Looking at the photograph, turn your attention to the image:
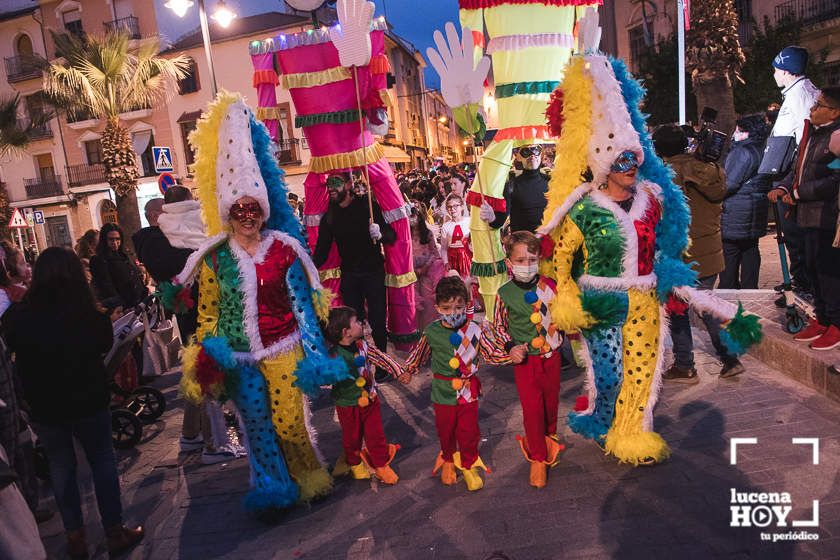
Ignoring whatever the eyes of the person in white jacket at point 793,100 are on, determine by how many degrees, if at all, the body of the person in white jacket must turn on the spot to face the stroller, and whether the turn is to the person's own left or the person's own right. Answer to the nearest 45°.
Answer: approximately 45° to the person's own left

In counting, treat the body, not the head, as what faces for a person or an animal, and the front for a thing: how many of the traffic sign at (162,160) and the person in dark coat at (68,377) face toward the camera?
1

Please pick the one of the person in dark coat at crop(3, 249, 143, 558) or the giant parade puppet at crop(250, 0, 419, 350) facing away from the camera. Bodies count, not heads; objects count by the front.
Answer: the person in dark coat

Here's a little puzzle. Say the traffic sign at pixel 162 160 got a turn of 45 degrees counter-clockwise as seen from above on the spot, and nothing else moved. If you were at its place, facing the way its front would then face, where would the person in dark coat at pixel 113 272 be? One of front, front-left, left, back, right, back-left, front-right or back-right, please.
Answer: front-right

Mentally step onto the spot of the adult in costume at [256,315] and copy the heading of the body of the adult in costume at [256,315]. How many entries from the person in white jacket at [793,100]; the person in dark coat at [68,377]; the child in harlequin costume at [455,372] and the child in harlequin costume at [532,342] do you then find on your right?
1

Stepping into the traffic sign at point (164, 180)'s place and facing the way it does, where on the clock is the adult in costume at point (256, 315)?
The adult in costume is roughly at 12 o'clock from the traffic sign.

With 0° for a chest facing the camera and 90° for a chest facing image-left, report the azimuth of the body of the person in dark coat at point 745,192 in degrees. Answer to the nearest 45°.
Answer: approximately 90°

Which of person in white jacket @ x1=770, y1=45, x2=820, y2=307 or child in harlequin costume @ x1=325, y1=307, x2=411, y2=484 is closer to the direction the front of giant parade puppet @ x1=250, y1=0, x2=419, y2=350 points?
the child in harlequin costume

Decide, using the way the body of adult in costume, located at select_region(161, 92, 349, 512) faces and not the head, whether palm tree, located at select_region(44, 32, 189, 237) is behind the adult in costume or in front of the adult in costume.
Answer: behind

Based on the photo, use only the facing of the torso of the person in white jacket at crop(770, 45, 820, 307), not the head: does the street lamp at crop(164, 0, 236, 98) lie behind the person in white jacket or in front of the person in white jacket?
in front

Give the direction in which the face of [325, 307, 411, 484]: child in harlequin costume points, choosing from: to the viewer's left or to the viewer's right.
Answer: to the viewer's right

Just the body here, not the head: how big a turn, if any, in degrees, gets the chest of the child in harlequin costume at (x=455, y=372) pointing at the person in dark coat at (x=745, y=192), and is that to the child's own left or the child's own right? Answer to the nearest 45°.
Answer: approximately 135° to the child's own left

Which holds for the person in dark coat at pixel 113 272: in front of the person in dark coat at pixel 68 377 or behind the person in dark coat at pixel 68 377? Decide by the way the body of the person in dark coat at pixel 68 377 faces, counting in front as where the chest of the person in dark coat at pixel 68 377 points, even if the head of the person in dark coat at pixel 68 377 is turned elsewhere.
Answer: in front

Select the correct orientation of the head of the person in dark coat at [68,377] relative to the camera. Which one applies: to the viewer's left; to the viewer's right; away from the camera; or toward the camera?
away from the camera
